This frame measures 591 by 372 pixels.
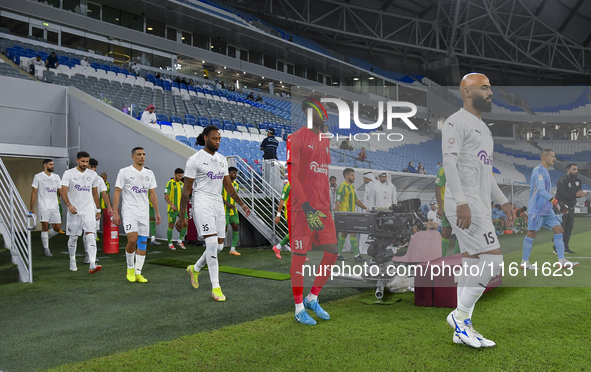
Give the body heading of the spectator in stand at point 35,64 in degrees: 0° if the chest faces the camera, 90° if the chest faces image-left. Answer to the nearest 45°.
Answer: approximately 315°

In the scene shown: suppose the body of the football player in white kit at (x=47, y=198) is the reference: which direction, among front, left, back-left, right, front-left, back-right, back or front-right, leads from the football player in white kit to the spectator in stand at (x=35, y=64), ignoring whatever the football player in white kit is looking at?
back-left

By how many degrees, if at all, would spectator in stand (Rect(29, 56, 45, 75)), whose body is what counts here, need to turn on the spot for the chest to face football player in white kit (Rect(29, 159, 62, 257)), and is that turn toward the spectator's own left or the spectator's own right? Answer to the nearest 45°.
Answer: approximately 45° to the spectator's own right

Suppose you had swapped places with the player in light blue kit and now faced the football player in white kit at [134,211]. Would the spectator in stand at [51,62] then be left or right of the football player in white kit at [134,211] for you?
right
